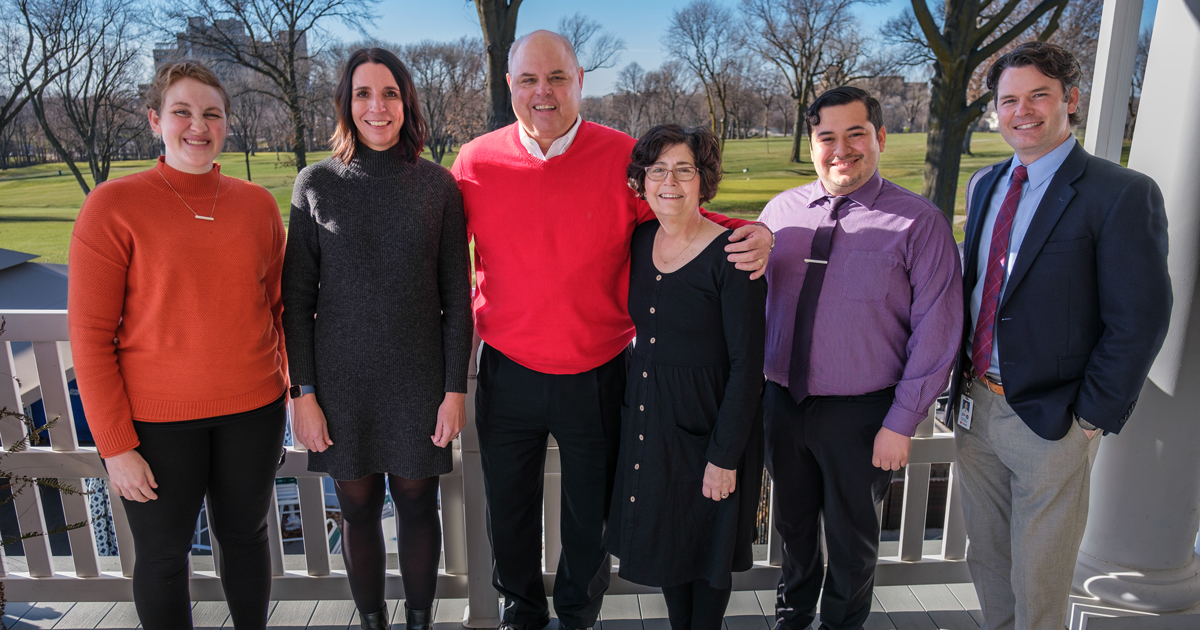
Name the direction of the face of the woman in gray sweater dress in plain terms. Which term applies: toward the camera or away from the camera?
toward the camera

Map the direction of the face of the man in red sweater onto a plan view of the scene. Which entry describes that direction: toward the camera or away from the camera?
toward the camera

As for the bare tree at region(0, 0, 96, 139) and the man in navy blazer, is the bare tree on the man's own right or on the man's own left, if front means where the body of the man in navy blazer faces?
on the man's own right

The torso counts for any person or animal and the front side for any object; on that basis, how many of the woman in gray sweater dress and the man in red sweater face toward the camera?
2

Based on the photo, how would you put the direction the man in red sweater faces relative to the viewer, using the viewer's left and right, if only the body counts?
facing the viewer

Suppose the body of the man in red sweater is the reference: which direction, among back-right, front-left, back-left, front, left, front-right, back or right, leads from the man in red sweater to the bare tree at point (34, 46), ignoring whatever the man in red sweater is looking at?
back-right

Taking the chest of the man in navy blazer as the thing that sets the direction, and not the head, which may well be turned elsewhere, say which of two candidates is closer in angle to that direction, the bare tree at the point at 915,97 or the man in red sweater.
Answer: the man in red sweater

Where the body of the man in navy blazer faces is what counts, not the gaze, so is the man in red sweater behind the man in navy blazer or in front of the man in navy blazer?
in front

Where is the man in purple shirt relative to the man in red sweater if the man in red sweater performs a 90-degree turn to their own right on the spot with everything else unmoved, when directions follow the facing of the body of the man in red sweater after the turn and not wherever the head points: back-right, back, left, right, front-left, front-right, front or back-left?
back

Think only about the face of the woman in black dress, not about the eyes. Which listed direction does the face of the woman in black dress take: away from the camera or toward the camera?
toward the camera

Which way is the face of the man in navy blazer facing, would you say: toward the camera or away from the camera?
toward the camera

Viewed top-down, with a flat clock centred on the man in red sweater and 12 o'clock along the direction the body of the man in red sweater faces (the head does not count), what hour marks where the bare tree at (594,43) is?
The bare tree is roughly at 6 o'clock from the man in red sweater.

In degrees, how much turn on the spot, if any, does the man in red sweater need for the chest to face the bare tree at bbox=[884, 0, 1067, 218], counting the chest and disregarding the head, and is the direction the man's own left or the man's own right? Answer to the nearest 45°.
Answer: approximately 135° to the man's own left

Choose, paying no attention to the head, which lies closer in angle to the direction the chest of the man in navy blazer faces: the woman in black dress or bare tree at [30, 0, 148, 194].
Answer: the woman in black dress

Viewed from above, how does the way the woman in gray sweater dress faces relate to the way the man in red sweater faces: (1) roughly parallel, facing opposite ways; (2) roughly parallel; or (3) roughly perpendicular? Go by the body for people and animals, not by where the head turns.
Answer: roughly parallel

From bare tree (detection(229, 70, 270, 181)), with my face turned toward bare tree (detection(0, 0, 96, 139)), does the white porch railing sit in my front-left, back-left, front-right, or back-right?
front-left

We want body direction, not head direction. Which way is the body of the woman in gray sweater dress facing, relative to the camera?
toward the camera
